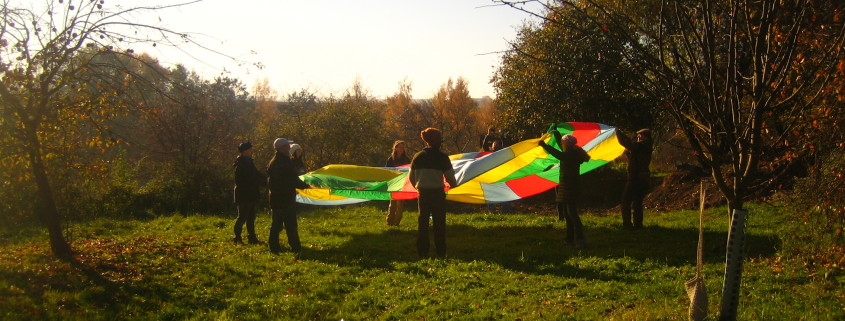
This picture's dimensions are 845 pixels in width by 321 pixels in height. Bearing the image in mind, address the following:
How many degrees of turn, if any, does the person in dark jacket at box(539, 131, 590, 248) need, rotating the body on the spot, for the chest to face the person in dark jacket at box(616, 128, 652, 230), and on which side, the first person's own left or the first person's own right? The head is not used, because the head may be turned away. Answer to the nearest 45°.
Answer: approximately 90° to the first person's own right

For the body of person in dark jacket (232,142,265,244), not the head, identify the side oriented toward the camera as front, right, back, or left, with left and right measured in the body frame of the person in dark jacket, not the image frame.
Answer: right

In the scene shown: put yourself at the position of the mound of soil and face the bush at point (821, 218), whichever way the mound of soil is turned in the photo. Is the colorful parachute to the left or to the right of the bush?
right

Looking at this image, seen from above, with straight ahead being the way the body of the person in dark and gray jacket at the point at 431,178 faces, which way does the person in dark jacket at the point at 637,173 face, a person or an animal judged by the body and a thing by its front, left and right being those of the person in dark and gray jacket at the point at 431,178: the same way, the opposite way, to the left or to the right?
to the left

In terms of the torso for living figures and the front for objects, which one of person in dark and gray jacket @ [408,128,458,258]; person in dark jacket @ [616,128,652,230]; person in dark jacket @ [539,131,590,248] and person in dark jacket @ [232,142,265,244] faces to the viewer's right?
person in dark jacket @ [232,142,265,244]

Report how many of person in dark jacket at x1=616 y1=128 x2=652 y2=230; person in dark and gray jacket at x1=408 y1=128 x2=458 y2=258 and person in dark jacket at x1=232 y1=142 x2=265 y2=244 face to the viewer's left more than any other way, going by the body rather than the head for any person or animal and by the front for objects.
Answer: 1

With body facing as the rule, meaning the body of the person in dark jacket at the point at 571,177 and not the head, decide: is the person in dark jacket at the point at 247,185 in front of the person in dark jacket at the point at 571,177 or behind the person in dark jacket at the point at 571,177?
in front

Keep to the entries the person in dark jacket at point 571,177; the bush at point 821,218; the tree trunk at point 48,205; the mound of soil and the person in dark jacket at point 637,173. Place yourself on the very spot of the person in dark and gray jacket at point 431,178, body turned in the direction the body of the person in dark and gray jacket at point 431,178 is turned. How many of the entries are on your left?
1

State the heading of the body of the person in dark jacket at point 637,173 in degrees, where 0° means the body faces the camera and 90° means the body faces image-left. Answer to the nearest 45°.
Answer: approximately 90°

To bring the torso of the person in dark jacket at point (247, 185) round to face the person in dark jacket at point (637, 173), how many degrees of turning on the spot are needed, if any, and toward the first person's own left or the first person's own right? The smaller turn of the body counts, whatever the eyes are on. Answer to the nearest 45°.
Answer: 0° — they already face them

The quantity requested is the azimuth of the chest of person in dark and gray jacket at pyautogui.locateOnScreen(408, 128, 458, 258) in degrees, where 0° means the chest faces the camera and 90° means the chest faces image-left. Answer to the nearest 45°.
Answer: approximately 180°

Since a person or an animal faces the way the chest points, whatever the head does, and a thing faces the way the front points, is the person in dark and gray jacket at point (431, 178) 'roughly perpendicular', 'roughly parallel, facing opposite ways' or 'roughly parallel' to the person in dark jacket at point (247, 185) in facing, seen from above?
roughly perpendicular

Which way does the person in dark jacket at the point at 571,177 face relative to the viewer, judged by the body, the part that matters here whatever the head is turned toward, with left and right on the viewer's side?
facing away from the viewer and to the left of the viewer

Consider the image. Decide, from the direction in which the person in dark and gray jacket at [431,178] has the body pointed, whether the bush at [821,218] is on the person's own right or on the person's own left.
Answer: on the person's own right

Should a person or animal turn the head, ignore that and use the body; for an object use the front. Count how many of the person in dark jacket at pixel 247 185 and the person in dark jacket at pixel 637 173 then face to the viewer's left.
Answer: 1
